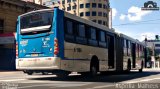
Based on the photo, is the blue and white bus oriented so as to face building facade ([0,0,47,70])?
no

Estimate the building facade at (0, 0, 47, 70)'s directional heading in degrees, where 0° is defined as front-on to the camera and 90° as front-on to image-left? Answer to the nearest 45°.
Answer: approximately 315°

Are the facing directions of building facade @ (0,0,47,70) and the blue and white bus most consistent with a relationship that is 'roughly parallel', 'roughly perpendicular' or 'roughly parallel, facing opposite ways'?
roughly perpendicular
